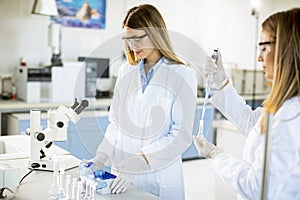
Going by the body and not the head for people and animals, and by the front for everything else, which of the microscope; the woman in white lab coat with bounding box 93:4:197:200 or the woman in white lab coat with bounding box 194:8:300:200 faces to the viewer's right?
the microscope

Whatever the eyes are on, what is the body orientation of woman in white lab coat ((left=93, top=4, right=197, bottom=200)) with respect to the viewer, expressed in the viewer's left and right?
facing the viewer and to the left of the viewer

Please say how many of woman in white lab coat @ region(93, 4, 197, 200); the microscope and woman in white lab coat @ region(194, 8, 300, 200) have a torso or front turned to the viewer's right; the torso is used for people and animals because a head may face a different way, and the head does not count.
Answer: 1

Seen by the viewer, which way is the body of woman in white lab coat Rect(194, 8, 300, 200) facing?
to the viewer's left

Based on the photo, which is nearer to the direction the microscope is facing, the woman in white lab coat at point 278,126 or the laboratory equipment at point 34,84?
the woman in white lab coat

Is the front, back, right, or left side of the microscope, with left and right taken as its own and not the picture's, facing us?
right

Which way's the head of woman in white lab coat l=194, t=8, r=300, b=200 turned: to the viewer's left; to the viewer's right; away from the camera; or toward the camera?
to the viewer's left

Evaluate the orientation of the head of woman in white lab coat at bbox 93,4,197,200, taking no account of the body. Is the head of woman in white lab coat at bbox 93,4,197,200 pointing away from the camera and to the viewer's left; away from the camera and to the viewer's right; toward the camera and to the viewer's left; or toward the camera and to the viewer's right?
toward the camera and to the viewer's left

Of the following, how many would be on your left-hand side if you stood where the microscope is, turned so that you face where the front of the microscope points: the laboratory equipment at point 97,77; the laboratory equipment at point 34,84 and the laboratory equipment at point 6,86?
3

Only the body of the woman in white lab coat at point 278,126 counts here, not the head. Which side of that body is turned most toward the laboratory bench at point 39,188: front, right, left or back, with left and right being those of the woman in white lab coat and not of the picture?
front

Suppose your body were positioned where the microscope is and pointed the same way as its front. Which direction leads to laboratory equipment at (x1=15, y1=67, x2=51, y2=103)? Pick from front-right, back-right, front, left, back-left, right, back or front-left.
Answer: left

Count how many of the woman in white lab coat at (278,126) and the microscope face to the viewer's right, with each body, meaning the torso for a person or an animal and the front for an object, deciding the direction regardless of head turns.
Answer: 1

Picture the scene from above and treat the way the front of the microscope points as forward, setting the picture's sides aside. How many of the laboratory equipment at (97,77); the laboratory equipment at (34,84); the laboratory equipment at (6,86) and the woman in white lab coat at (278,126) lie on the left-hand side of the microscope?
3
